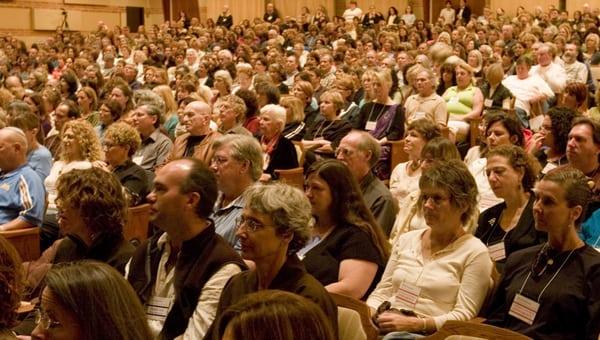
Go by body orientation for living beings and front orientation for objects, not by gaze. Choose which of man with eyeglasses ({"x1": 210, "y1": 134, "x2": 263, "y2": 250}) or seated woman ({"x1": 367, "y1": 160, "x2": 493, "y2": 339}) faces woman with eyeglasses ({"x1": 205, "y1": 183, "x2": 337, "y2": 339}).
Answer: the seated woman

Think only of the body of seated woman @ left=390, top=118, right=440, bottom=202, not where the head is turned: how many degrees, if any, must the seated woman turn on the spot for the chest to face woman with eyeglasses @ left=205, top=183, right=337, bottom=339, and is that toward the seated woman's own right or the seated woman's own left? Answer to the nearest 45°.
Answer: approximately 45° to the seated woman's own left

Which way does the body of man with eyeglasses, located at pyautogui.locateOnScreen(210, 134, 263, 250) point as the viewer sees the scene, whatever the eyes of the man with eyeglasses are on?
to the viewer's left

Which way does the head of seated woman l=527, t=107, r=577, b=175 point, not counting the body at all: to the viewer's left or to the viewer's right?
to the viewer's left

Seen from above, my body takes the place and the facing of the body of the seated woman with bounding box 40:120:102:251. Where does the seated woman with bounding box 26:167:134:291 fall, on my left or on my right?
on my left

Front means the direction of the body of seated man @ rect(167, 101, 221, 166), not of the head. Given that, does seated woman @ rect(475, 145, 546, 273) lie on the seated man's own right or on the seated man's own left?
on the seated man's own left

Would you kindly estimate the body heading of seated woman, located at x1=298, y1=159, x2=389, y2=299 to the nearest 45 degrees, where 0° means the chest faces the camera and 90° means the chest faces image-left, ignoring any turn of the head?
approximately 90°
